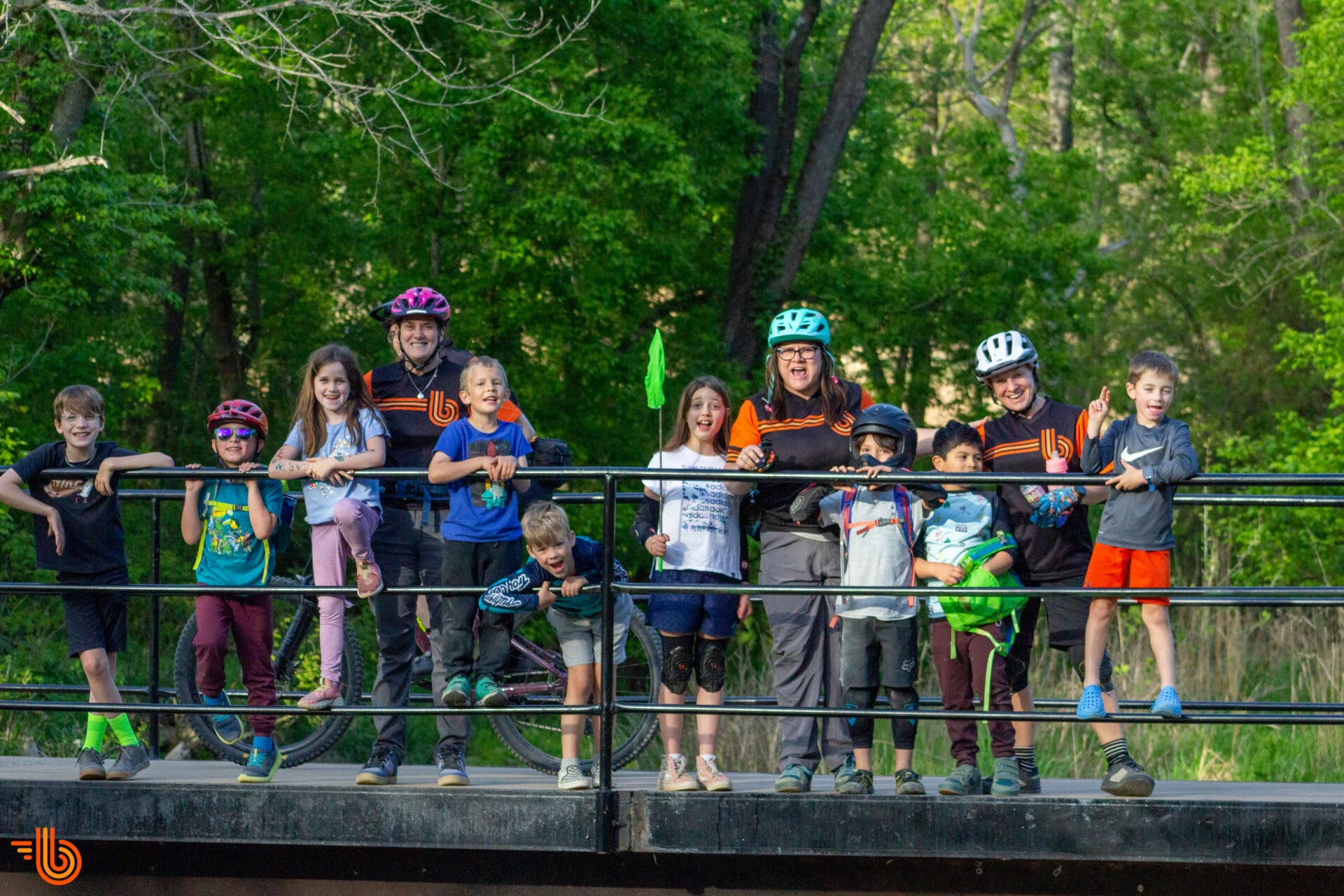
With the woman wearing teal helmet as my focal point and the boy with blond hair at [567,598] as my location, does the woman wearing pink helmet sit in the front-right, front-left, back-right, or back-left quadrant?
back-left

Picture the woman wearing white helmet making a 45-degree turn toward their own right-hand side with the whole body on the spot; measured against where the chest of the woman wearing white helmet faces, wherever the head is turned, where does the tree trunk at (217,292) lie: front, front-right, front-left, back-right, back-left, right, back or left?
right

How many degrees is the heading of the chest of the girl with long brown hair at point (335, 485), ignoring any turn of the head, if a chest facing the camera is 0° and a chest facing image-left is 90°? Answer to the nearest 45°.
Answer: approximately 0°

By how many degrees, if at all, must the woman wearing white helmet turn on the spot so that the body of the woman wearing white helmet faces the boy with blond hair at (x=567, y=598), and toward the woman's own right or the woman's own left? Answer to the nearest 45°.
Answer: approximately 90° to the woman's own right

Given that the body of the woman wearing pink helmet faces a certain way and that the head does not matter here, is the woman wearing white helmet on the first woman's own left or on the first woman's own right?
on the first woman's own left

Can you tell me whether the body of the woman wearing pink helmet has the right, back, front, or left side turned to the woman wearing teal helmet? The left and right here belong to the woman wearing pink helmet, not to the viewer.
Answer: left

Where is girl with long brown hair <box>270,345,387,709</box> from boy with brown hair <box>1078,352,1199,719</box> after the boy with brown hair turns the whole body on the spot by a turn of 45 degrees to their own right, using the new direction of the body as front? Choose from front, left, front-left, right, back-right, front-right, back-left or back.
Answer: front-right
